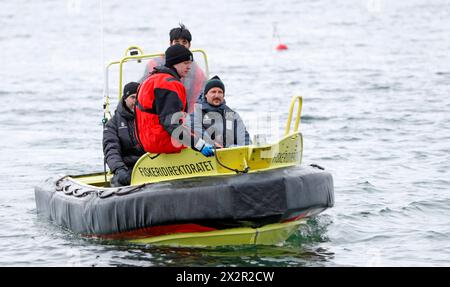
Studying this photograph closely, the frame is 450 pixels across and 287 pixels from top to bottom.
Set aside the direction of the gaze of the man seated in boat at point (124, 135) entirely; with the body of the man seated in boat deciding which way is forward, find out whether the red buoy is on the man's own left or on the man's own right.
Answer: on the man's own left

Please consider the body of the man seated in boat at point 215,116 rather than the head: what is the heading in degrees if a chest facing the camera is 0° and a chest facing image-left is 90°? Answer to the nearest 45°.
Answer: approximately 0°

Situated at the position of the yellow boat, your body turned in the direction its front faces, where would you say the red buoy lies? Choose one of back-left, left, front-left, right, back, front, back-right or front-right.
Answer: back-left

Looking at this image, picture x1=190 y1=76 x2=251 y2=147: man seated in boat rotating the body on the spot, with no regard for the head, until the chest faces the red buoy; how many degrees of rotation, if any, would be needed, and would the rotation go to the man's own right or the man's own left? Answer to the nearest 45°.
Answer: approximately 180°
